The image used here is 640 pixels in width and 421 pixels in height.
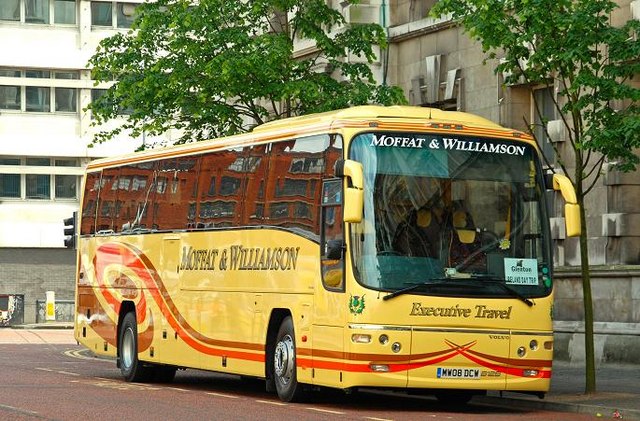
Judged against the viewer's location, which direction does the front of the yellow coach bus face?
facing the viewer and to the right of the viewer

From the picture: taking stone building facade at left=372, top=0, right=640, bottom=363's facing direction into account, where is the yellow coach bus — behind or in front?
in front

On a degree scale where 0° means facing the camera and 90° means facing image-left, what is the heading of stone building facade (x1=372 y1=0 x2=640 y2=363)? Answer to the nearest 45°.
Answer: approximately 45°

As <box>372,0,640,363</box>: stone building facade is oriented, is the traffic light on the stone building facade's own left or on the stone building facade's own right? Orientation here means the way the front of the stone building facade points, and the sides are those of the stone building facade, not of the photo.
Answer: on the stone building facade's own right

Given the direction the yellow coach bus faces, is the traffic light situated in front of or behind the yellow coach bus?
behind

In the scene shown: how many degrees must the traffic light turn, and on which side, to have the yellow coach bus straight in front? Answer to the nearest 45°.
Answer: approximately 90° to its left
